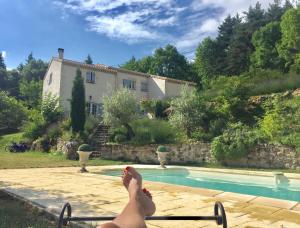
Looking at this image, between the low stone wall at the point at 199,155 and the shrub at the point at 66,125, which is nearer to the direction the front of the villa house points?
the low stone wall

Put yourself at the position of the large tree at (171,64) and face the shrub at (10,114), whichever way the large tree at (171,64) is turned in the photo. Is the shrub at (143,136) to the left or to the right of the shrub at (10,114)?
left

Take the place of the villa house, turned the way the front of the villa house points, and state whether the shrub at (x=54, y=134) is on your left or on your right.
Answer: on your right

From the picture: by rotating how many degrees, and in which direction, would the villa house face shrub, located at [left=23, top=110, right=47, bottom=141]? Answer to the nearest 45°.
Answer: approximately 90° to its right

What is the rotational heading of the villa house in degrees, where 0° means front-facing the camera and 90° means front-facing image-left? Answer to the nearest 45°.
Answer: approximately 315°

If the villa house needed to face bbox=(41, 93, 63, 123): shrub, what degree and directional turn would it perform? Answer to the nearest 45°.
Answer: approximately 90° to its right

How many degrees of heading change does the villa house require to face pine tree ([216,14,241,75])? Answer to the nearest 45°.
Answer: approximately 90° to its left

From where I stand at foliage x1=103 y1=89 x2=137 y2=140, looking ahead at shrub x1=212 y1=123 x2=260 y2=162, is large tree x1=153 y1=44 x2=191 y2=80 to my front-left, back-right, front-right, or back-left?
back-left
